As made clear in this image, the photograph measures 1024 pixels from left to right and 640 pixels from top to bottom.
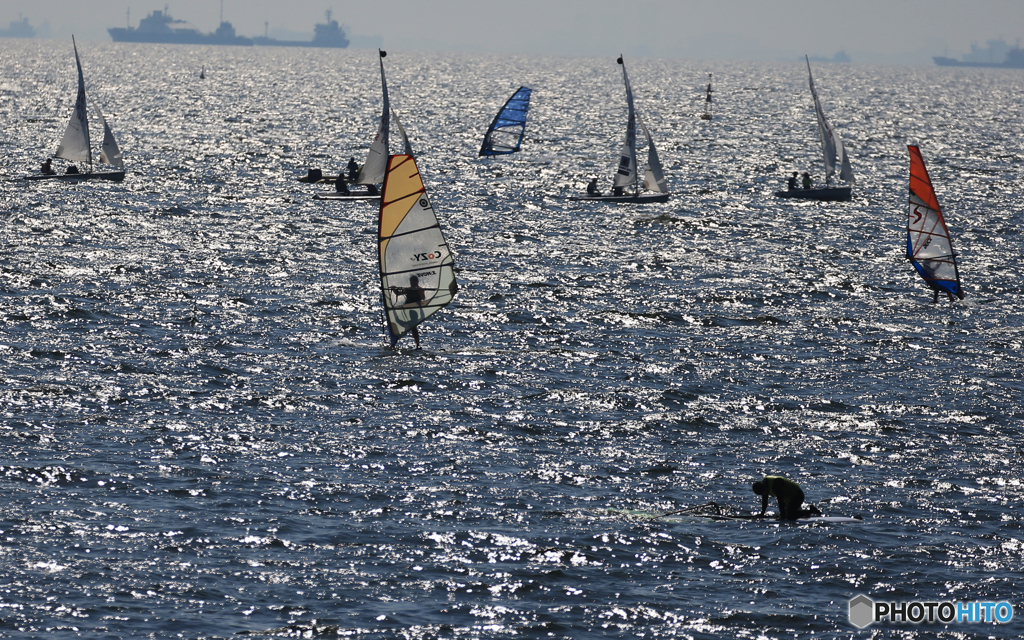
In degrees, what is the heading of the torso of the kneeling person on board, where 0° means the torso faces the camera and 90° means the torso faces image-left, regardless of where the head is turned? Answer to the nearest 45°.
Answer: approximately 90°

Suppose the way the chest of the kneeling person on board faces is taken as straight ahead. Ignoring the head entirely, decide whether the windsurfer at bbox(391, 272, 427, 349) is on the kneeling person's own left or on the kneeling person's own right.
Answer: on the kneeling person's own right
